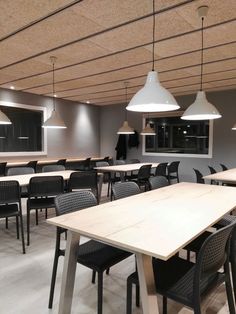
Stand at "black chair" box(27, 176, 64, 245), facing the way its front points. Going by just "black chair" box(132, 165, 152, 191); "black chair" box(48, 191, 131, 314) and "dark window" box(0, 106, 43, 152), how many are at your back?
1

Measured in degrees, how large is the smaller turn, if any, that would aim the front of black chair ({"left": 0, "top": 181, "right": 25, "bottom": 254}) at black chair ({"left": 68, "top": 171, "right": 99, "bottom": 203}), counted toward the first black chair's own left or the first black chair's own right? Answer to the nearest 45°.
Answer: approximately 45° to the first black chair's own right

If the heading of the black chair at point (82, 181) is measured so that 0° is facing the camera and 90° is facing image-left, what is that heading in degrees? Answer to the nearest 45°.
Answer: approximately 180°

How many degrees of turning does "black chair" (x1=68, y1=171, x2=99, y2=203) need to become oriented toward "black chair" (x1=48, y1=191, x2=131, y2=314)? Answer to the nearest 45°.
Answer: approximately 180°

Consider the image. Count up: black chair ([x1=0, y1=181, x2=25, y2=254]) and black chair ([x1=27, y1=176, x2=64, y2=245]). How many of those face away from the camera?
2

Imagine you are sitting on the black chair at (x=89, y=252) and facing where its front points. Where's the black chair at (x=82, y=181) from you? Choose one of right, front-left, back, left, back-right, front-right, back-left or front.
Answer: back-left

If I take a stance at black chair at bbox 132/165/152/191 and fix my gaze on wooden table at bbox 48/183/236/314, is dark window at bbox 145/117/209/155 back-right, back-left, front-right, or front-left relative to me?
back-left

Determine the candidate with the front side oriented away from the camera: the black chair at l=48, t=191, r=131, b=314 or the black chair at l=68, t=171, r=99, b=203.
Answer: the black chair at l=68, t=171, r=99, b=203

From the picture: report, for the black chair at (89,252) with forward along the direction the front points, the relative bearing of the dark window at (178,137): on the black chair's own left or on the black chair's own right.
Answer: on the black chair's own left

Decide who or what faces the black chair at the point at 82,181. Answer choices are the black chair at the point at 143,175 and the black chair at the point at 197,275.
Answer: the black chair at the point at 197,275

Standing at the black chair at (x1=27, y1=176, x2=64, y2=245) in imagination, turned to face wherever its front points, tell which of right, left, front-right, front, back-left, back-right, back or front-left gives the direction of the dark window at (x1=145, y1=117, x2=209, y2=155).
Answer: front-right

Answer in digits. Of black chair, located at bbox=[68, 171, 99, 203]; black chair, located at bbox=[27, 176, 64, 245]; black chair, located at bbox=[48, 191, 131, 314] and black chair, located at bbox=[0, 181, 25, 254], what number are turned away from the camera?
3

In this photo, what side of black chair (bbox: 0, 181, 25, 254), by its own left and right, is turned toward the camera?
back

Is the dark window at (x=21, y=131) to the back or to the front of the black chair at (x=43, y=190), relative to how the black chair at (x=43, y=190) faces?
to the front

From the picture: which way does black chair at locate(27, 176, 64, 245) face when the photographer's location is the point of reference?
facing away from the viewer
